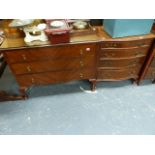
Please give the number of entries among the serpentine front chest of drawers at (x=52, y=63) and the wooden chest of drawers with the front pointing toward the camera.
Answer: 2

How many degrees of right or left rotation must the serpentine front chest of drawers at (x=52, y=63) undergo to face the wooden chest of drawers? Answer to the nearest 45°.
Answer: approximately 90° to its left

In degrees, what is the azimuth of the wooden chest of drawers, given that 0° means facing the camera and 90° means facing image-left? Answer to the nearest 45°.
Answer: approximately 0°

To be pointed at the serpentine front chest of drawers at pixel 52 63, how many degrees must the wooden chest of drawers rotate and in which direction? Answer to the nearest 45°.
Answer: approximately 45° to its right
